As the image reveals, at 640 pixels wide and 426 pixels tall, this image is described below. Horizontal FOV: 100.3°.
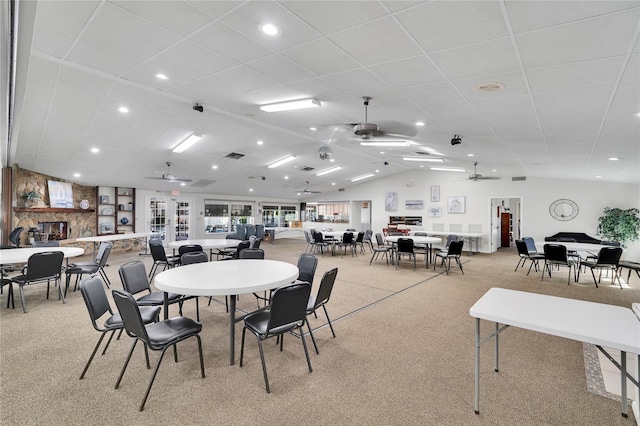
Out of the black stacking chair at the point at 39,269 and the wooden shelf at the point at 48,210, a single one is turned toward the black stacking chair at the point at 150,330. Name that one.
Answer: the wooden shelf

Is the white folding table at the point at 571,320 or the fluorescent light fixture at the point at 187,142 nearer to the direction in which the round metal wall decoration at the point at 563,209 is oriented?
the white folding table

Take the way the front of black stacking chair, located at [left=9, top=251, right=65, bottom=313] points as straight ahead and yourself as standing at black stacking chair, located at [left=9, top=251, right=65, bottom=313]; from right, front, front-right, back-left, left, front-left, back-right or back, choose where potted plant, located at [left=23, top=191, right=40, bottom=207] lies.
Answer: front-right

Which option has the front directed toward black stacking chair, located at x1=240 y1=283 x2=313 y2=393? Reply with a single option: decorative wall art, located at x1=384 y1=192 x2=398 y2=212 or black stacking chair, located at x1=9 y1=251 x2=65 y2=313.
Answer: the decorative wall art

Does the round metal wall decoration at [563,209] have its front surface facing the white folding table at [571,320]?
yes

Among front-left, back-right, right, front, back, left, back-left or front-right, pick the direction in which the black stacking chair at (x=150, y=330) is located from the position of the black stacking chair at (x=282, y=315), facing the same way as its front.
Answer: front-left

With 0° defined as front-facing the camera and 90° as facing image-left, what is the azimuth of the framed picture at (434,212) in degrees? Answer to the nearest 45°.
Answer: approximately 0°

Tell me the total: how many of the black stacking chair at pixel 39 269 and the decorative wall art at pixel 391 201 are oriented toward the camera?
1

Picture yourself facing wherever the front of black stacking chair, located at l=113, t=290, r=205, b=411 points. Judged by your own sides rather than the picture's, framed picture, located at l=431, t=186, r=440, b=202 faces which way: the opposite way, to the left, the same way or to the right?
the opposite way

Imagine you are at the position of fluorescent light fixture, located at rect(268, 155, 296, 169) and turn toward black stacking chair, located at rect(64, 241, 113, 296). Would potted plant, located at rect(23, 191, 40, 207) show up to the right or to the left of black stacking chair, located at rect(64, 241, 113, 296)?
right

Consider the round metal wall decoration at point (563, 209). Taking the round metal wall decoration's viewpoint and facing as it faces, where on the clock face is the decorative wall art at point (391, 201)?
The decorative wall art is roughly at 3 o'clock from the round metal wall decoration.
